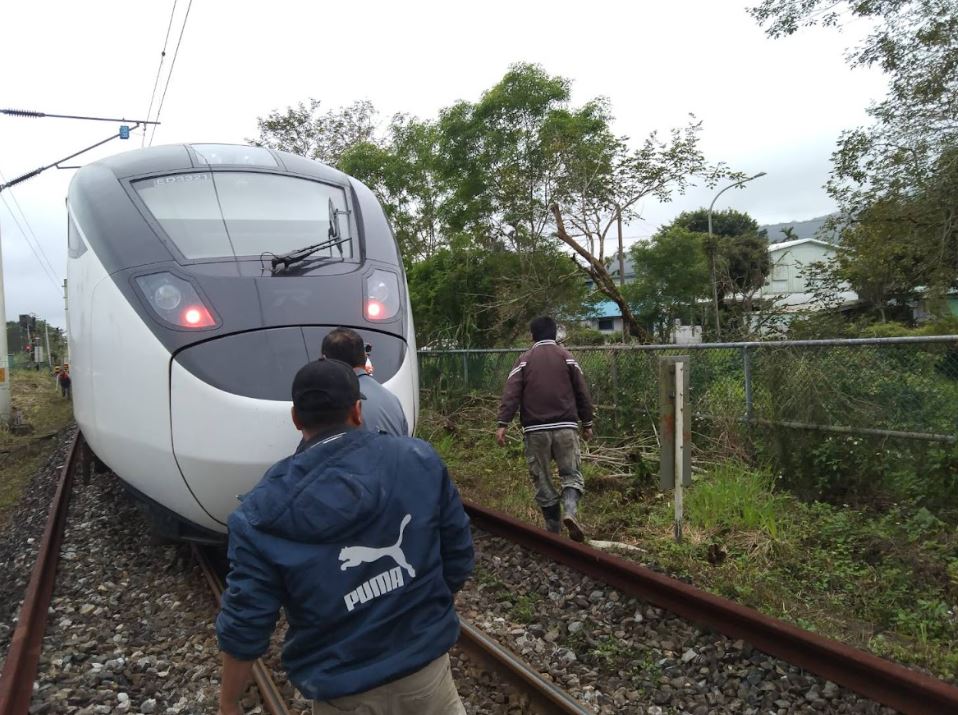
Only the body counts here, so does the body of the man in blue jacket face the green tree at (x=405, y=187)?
yes

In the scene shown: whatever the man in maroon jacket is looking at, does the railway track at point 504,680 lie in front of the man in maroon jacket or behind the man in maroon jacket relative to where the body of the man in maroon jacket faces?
behind

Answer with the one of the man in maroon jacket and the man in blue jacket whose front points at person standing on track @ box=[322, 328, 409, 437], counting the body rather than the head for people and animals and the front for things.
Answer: the man in blue jacket

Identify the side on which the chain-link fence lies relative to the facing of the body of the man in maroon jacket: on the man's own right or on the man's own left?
on the man's own right

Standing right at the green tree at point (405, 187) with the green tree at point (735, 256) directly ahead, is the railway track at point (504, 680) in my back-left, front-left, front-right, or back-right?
back-right

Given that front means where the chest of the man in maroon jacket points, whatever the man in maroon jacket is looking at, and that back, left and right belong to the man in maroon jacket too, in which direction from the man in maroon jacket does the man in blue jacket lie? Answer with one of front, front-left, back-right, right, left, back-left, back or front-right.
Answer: back

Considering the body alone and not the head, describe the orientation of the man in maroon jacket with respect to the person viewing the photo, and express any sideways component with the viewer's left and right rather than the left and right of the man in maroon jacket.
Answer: facing away from the viewer

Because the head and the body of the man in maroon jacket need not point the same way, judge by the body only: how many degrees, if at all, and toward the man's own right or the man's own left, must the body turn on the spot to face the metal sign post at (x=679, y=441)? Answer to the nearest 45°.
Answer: approximately 90° to the man's own right

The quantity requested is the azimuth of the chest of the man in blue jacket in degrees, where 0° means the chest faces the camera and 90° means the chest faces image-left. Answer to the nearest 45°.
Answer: approximately 180°

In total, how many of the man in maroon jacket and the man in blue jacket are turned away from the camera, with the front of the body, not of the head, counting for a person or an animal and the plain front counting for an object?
2
